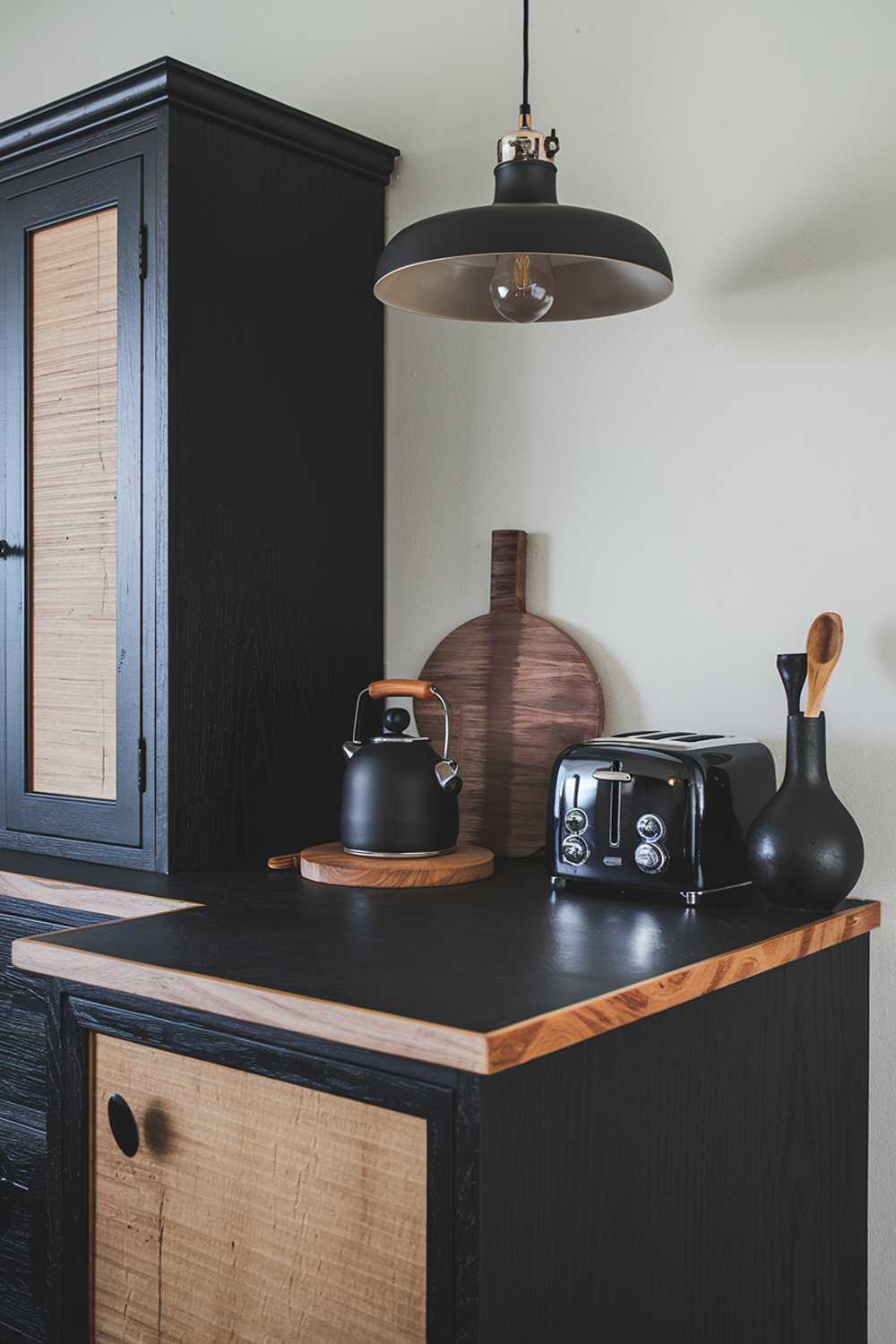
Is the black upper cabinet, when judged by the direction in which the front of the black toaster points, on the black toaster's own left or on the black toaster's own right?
on the black toaster's own right

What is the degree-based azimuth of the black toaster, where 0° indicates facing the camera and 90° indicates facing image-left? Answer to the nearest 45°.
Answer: approximately 45°

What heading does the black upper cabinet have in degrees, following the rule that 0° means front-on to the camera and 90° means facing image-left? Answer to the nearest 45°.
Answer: approximately 45°
